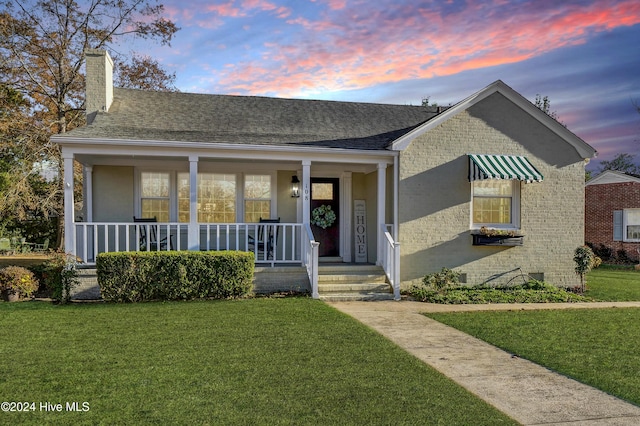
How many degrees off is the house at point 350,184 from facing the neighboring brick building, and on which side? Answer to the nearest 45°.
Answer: approximately 135° to its left

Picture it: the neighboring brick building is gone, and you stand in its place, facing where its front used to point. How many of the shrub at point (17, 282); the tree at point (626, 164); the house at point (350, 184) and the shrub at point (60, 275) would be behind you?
1

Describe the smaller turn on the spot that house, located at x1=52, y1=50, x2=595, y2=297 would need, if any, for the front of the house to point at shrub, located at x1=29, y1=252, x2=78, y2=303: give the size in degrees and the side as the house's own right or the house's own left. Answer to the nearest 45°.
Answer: approximately 45° to the house's own right

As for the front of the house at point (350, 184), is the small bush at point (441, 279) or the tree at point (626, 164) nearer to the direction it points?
the small bush

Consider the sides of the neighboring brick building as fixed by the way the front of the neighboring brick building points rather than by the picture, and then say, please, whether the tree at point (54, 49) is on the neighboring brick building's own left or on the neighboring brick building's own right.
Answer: on the neighboring brick building's own right

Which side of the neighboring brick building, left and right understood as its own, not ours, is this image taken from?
front

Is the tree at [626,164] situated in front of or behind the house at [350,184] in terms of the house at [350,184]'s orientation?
behind

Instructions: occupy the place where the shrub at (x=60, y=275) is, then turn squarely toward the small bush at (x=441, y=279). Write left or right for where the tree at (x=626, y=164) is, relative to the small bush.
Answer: left

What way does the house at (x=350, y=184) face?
toward the camera

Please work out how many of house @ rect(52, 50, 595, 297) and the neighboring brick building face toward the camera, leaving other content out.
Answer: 2

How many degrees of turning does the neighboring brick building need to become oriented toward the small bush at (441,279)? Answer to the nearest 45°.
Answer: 0° — it already faces it

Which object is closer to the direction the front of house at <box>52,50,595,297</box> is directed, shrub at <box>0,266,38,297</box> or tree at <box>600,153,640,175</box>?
the shrub

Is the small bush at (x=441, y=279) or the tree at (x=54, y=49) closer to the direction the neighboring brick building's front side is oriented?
the small bush

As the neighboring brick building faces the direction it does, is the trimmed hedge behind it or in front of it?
in front

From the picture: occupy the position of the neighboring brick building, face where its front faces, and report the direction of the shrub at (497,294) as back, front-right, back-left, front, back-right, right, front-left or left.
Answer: front

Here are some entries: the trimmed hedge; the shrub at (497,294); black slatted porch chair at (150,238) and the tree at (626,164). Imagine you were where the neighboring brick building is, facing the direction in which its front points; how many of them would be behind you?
1
